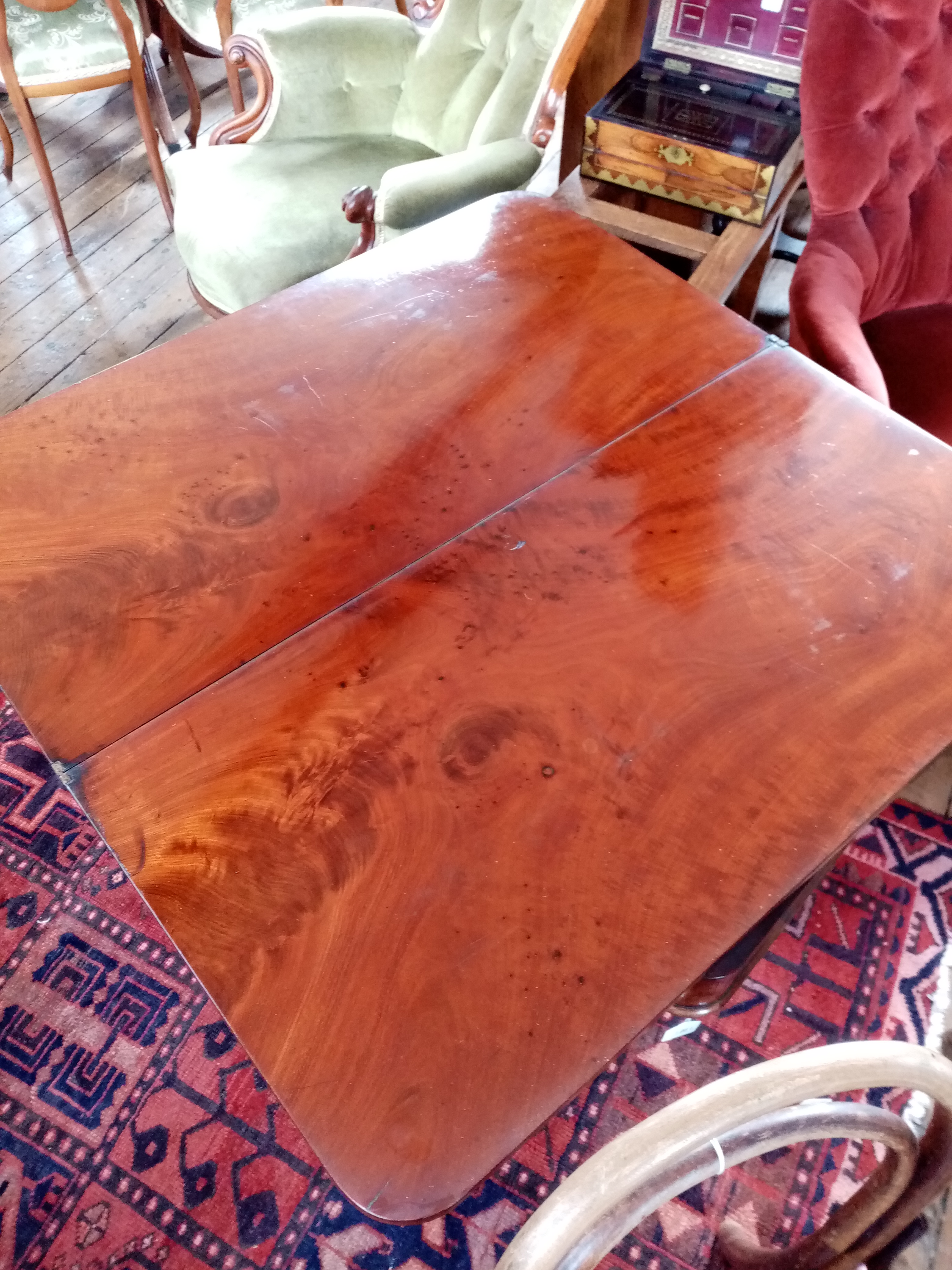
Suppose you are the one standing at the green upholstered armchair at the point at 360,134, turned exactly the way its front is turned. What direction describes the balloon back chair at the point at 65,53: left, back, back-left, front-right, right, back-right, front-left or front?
right

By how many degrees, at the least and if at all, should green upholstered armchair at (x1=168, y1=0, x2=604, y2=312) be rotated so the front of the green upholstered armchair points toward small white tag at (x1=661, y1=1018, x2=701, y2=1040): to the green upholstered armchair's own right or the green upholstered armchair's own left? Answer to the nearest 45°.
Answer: approximately 45° to the green upholstered armchair's own left

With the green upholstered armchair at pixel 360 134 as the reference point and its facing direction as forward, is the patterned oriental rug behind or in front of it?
in front

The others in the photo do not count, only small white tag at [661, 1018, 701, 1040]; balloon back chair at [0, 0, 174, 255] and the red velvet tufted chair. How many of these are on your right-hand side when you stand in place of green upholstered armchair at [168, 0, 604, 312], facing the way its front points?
1

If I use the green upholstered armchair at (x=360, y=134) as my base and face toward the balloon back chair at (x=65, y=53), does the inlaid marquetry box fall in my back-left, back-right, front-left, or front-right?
back-right

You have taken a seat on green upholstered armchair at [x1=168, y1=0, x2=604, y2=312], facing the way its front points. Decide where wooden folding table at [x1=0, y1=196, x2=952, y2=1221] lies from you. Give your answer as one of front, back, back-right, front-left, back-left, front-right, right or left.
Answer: front-left

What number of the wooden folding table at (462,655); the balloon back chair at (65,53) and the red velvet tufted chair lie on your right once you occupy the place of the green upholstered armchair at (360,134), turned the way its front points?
1

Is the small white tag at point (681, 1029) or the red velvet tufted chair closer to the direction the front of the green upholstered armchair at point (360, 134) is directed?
the small white tag
